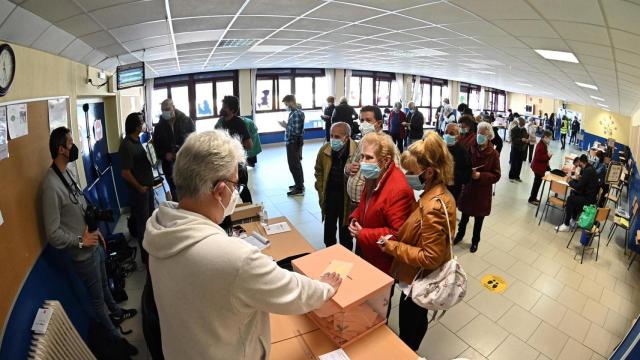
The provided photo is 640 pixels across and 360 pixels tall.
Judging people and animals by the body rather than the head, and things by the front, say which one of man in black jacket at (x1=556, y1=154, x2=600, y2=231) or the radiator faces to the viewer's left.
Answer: the man in black jacket

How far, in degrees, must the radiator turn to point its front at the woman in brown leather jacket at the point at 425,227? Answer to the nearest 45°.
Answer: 0° — it already faces them

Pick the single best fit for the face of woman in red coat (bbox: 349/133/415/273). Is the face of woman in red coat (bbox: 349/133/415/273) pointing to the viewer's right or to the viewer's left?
to the viewer's left

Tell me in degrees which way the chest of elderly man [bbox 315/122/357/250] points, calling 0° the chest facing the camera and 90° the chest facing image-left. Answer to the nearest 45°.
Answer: approximately 0°

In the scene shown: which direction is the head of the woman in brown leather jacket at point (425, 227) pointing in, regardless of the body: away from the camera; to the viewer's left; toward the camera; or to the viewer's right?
to the viewer's left

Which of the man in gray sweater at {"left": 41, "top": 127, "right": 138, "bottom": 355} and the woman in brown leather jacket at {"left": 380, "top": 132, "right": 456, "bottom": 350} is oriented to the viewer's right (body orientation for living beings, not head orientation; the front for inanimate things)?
the man in gray sweater

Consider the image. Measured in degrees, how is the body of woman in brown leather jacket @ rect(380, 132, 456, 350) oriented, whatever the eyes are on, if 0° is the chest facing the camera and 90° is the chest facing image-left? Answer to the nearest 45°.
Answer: approximately 90°

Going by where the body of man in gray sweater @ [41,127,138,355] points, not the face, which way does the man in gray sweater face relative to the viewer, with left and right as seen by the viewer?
facing to the right of the viewer

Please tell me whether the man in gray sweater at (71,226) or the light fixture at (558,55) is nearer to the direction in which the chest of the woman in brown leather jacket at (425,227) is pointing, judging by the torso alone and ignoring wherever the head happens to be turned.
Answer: the man in gray sweater
